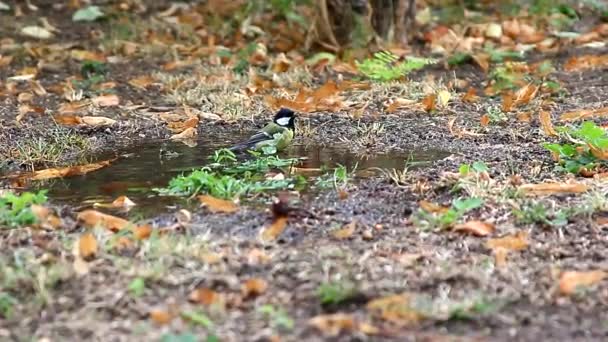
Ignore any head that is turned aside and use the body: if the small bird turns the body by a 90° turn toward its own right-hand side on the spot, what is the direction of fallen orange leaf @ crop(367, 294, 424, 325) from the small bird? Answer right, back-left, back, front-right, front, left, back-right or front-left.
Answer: front

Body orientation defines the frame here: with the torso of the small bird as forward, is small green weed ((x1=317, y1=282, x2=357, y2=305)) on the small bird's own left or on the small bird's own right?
on the small bird's own right

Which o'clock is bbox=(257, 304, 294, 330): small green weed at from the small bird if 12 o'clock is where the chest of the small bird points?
The small green weed is roughly at 3 o'clock from the small bird.

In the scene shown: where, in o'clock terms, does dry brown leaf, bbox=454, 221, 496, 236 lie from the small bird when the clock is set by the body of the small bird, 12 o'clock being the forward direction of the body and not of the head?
The dry brown leaf is roughly at 2 o'clock from the small bird.

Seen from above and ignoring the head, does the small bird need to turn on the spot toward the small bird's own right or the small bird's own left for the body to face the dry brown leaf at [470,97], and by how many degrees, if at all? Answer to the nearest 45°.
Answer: approximately 45° to the small bird's own left

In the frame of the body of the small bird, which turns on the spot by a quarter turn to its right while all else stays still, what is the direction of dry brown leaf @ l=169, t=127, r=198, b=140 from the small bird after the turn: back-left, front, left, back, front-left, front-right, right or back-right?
back-right

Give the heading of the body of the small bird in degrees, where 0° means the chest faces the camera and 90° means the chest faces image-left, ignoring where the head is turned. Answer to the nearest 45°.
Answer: approximately 270°

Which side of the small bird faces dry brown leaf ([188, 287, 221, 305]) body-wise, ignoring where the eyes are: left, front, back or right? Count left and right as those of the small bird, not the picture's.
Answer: right

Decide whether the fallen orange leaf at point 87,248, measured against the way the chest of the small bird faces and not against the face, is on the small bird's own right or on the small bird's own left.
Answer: on the small bird's own right

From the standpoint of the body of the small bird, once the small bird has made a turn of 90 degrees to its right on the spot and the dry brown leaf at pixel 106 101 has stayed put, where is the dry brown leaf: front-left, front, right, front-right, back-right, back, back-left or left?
back-right

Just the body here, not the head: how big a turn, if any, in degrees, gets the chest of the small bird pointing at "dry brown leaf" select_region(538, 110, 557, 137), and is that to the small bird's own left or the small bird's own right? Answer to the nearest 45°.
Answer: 0° — it already faces it

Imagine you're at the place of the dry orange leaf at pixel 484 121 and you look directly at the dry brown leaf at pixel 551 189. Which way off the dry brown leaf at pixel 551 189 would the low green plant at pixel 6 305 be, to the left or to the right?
right
